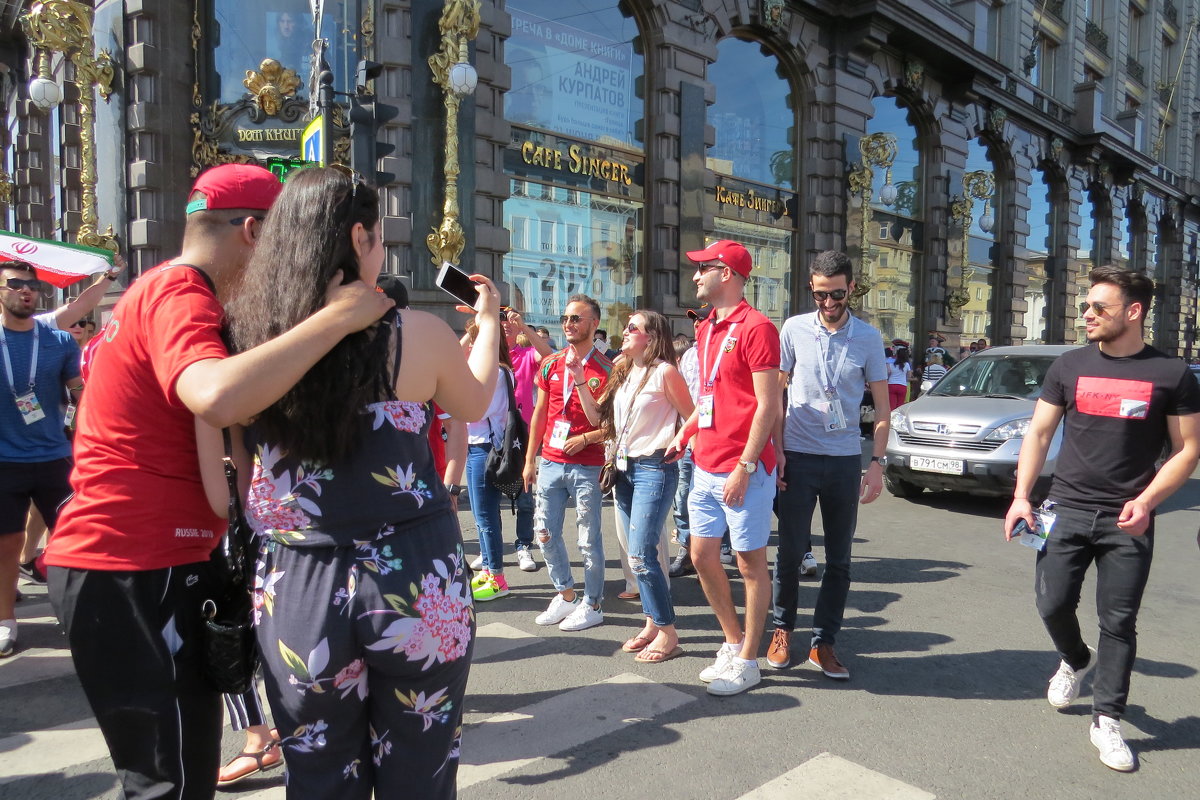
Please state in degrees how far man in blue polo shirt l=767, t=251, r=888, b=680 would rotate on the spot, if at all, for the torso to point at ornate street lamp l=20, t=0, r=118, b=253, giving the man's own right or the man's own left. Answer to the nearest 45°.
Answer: approximately 135° to the man's own right

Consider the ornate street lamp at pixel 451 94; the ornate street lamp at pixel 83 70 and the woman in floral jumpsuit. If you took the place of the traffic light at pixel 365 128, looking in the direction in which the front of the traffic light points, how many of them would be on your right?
1

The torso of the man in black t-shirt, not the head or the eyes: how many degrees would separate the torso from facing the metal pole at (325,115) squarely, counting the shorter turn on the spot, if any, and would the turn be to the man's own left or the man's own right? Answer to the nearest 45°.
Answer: approximately 90° to the man's own right

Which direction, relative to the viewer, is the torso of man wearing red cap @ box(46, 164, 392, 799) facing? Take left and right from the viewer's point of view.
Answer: facing away from the viewer and to the right of the viewer

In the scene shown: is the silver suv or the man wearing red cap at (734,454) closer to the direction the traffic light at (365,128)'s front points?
the silver suv

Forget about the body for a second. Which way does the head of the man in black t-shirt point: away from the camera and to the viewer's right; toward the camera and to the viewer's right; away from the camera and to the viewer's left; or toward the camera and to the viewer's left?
toward the camera and to the viewer's left

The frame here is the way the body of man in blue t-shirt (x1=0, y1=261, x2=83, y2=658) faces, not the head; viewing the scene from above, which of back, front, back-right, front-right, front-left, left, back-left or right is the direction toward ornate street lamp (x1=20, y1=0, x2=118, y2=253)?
back

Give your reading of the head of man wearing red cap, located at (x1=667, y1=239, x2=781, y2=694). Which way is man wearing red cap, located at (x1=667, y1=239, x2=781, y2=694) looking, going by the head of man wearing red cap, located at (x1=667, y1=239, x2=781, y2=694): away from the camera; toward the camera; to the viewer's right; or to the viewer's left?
to the viewer's left
